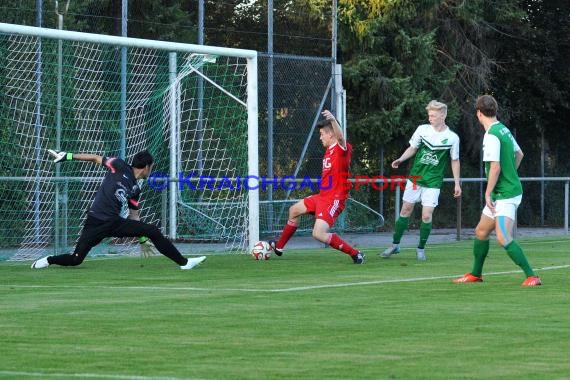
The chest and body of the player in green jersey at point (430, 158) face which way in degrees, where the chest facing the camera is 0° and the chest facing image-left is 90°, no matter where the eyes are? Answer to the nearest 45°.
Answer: approximately 0°

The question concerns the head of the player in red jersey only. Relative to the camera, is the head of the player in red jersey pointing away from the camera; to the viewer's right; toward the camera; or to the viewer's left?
to the viewer's left

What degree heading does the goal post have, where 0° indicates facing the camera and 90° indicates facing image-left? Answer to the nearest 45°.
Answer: approximately 315°

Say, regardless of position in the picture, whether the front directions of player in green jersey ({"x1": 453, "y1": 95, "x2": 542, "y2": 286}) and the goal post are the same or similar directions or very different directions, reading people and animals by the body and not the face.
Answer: very different directions

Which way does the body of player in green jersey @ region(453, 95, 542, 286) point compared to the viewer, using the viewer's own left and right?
facing away from the viewer and to the left of the viewer

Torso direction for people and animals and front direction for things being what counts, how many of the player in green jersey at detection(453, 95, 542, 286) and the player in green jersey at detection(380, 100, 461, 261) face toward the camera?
1

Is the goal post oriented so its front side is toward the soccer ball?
no

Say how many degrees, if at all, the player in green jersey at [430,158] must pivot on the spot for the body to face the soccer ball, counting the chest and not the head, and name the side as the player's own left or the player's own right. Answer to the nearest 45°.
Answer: approximately 90° to the player's own right

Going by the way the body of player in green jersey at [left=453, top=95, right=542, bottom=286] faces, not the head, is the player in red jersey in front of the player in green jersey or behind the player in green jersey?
in front

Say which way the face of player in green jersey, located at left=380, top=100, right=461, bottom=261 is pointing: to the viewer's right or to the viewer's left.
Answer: to the viewer's left
